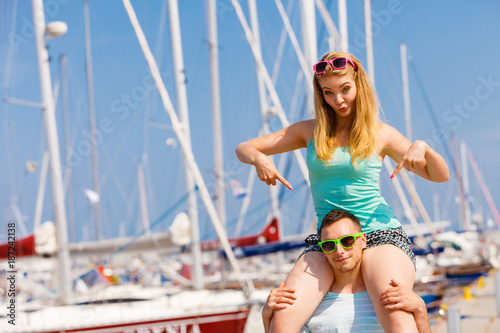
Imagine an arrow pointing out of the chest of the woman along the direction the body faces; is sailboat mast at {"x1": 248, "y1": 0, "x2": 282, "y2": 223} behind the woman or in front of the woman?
behind

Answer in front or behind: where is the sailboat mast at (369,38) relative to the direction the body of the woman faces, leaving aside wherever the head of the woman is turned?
behind

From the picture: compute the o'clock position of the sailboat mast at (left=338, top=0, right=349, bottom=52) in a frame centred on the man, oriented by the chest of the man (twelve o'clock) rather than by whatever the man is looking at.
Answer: The sailboat mast is roughly at 6 o'clock from the man.

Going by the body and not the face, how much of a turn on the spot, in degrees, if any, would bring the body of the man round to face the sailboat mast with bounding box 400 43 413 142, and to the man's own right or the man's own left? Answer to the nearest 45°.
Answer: approximately 180°

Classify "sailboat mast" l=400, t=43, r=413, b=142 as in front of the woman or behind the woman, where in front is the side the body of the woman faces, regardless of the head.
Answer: behind

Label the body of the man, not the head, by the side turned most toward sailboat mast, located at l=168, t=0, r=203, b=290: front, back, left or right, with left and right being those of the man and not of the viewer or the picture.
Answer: back

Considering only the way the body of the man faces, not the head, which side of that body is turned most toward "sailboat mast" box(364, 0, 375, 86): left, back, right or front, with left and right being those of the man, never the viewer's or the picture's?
back

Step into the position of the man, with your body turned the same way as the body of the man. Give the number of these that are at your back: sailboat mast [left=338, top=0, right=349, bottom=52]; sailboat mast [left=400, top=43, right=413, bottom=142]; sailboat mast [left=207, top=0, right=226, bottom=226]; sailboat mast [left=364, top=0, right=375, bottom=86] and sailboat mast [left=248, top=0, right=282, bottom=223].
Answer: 5

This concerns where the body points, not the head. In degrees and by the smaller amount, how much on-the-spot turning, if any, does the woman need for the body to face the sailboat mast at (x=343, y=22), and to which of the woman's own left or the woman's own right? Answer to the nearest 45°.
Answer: approximately 180°
